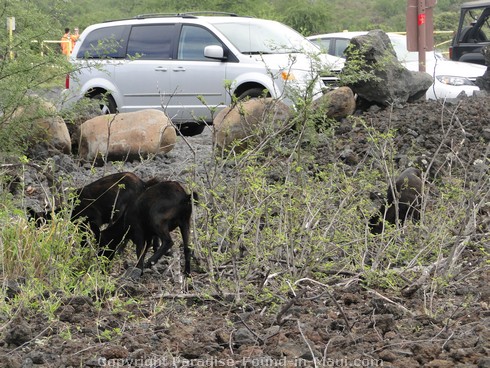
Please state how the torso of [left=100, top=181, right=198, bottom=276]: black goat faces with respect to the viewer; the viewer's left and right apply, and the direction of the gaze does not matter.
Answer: facing to the left of the viewer

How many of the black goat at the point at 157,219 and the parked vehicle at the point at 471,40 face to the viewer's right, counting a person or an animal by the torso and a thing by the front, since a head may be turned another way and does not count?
1

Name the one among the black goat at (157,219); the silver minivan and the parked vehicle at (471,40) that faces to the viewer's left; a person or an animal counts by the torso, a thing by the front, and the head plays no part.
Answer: the black goat

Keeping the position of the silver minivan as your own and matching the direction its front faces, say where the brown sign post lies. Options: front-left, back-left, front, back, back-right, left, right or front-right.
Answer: front-left

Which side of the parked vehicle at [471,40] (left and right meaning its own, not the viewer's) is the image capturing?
right

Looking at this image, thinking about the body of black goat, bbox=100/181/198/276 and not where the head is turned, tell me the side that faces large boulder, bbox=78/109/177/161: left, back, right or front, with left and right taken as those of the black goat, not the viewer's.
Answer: right
